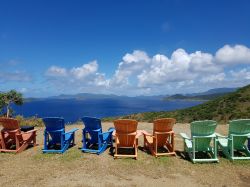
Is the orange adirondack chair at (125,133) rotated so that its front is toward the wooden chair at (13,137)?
no

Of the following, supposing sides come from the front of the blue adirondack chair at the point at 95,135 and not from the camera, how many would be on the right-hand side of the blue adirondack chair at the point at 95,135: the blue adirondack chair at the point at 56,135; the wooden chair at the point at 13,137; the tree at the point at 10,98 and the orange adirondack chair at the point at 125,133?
1

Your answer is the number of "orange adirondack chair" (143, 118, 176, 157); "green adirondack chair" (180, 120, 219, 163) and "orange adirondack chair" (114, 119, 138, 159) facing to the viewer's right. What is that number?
0

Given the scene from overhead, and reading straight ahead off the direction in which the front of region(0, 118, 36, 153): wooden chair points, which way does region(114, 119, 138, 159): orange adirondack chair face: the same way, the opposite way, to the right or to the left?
the same way

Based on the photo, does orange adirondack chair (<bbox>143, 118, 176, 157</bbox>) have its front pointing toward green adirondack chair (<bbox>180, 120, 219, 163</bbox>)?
no

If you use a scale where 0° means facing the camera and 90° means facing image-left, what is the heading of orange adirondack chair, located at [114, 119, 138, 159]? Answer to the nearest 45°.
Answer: approximately 180°

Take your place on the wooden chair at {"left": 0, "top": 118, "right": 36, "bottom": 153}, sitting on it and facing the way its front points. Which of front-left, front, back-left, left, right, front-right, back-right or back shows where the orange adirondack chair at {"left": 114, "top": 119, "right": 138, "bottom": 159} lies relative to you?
right

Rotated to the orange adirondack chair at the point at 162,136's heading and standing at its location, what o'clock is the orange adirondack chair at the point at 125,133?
the orange adirondack chair at the point at 125,133 is roughly at 10 o'clock from the orange adirondack chair at the point at 162,136.

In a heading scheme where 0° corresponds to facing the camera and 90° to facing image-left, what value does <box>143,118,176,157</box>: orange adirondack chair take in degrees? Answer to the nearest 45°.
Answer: approximately 135°

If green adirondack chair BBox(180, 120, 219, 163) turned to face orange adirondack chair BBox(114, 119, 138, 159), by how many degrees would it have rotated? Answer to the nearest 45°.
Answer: approximately 45° to its left

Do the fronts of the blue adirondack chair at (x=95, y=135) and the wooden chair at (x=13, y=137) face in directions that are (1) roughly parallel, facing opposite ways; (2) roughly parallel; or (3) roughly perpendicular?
roughly parallel

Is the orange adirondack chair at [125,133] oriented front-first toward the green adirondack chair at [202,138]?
no

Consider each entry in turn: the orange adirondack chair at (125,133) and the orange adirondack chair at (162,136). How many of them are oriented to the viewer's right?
0

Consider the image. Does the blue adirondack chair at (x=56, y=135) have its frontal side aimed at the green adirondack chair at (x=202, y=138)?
no

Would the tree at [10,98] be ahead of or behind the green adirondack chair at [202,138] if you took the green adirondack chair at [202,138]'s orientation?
ahead

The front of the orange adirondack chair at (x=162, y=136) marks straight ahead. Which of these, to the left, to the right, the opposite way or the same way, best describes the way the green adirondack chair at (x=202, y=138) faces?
the same way

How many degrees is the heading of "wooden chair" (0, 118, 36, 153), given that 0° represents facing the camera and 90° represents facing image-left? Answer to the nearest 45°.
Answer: approximately 225°

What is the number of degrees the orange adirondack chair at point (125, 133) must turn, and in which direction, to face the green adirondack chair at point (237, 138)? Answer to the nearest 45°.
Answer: approximately 90° to its right

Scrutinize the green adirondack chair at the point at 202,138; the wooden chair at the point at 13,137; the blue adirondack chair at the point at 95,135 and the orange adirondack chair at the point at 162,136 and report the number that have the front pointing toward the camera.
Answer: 0
